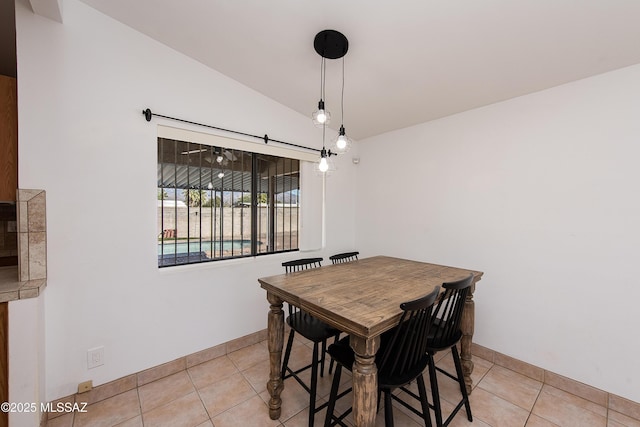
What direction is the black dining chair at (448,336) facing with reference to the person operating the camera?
facing away from the viewer and to the left of the viewer

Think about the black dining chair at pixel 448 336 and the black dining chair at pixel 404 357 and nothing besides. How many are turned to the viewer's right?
0

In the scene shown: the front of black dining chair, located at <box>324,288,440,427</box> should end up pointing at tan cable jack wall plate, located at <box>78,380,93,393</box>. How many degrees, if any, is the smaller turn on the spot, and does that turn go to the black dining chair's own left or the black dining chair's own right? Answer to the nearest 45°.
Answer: approximately 45° to the black dining chair's own left

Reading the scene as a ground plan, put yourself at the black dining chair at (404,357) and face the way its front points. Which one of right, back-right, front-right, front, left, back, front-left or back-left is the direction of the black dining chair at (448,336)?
right

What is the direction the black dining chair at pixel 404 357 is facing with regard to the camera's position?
facing away from the viewer and to the left of the viewer

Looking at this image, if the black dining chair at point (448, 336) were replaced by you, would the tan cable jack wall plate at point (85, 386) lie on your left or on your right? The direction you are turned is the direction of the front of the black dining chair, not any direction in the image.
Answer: on your left

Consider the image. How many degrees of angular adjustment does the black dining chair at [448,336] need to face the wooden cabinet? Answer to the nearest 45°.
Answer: approximately 90° to its left

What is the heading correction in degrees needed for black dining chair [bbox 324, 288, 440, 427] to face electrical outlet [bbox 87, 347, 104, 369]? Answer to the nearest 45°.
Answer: approximately 45° to its left

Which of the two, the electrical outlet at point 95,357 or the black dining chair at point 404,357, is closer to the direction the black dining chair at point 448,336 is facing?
the electrical outlet

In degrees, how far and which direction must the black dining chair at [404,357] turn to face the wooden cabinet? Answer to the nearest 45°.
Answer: approximately 45° to its left
